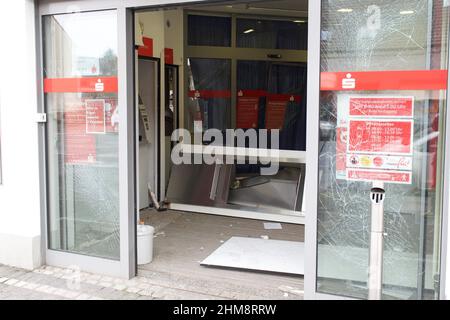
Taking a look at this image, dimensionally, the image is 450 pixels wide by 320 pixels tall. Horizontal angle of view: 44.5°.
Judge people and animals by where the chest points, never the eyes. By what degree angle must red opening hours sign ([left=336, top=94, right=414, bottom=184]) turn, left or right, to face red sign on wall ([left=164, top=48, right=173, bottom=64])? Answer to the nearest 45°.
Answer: approximately 135° to its right

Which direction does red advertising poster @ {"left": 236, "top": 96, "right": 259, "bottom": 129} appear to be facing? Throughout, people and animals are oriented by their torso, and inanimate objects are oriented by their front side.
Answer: toward the camera

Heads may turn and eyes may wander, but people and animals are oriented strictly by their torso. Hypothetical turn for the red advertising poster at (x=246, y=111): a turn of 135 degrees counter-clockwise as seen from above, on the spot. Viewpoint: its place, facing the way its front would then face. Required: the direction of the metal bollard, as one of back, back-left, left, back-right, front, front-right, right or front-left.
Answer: back-right

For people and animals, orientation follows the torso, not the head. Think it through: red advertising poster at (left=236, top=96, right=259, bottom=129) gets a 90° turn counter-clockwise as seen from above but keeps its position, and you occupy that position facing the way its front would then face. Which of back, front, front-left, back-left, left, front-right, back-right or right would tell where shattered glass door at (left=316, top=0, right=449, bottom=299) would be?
right

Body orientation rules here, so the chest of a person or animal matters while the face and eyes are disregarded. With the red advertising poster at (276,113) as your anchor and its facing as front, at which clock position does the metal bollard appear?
The metal bollard is roughly at 12 o'clock from the red advertising poster.

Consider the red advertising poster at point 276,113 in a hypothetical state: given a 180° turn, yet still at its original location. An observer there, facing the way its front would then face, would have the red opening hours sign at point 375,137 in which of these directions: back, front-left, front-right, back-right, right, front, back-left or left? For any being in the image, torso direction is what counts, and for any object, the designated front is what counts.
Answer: back

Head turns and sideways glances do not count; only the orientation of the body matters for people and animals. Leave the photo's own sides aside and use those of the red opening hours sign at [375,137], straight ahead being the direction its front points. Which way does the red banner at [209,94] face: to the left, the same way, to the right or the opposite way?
the same way

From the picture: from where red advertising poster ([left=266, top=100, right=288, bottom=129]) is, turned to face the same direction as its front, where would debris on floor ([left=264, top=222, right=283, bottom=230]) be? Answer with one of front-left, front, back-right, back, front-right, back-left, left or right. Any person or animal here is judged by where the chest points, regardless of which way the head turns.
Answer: front

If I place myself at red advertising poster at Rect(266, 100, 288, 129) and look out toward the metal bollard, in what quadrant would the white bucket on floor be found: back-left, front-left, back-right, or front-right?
front-right

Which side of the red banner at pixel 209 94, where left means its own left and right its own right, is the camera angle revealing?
front

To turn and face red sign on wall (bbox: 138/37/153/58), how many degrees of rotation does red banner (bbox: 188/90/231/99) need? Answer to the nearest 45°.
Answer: approximately 45° to its right

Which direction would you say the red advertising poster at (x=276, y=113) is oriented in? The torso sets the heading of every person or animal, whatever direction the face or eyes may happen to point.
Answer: toward the camera

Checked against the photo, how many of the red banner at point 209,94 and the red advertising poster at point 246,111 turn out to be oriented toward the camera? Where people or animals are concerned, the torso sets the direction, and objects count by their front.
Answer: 2

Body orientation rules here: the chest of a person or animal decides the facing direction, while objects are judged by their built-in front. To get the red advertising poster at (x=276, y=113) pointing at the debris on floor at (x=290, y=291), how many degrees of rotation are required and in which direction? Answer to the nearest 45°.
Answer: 0° — it already faces it
